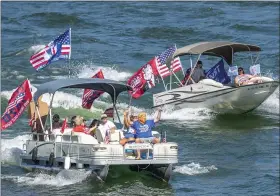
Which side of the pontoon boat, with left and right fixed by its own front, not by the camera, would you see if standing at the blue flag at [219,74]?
left

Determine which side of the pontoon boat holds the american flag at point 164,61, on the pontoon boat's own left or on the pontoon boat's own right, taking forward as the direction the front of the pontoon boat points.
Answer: on the pontoon boat's own left

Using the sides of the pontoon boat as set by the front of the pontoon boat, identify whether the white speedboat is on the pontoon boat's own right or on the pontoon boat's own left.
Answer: on the pontoon boat's own left

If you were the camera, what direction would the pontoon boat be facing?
facing the viewer and to the right of the viewer

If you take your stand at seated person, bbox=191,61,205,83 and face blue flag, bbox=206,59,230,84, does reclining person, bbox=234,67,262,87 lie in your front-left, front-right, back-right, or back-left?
front-right
